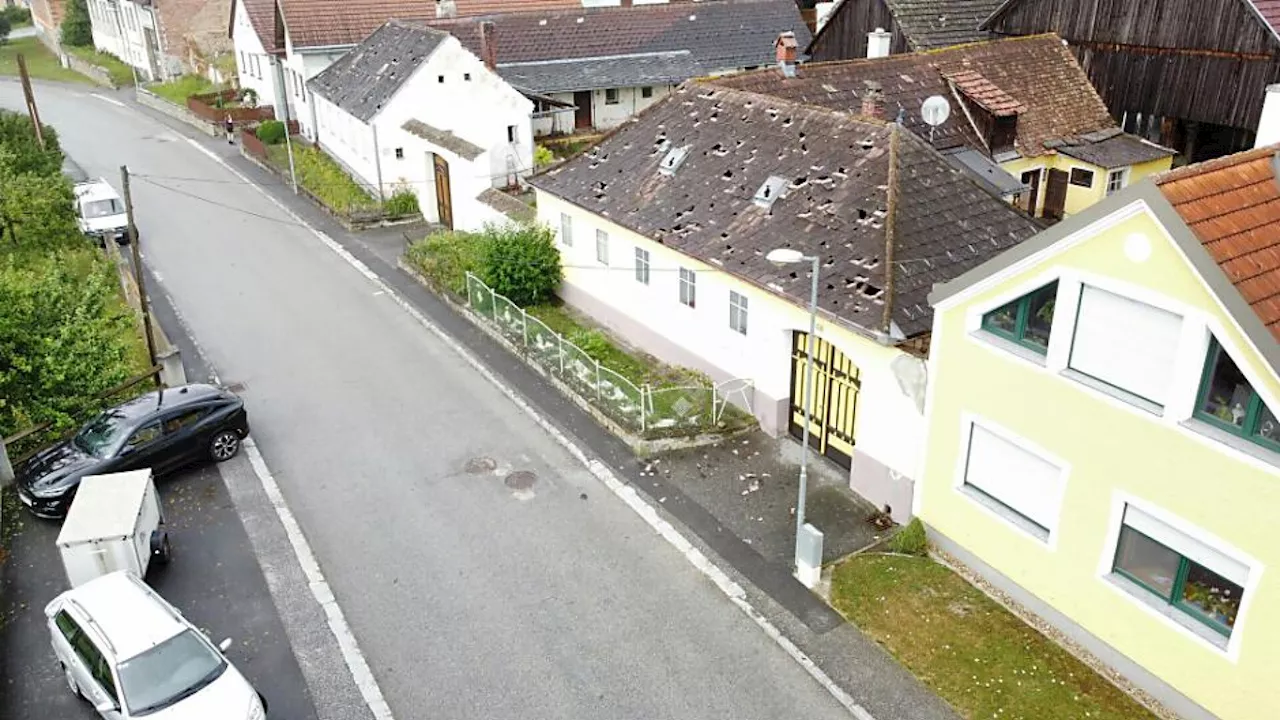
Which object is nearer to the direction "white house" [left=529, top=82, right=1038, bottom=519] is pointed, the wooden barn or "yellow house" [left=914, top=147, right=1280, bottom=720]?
the yellow house

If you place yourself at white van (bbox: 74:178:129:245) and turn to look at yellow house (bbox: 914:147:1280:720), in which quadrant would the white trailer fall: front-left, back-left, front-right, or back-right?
front-right

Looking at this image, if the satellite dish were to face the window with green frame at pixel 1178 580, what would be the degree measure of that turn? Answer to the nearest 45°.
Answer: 0° — it already faces it

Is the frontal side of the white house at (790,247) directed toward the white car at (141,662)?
yes

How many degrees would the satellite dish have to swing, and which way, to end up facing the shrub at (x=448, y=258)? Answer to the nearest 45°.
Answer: approximately 90° to its right

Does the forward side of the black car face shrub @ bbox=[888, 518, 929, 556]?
no

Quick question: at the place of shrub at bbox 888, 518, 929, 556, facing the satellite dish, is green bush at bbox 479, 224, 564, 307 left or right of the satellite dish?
left

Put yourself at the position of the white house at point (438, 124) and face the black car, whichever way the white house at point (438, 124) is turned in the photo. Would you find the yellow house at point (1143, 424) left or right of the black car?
left

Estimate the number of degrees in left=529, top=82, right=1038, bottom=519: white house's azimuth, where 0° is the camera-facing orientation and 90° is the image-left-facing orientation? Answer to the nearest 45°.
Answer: approximately 45°

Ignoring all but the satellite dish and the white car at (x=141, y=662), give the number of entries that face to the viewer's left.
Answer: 0

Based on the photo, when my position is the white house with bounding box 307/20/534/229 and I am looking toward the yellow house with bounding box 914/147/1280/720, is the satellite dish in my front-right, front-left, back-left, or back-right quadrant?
front-left

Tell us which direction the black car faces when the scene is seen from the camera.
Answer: facing the viewer and to the left of the viewer

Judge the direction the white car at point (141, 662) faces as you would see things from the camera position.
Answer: facing the viewer and to the right of the viewer

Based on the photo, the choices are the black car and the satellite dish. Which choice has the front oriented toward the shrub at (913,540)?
the satellite dish

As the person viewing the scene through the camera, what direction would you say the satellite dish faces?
facing the viewer

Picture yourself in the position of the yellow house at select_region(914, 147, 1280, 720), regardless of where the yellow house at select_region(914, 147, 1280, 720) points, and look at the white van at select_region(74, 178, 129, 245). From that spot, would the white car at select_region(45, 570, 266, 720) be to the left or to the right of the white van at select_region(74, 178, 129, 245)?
left

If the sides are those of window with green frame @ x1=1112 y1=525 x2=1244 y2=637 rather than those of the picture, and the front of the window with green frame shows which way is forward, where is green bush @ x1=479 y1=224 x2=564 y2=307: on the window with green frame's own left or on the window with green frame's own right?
on the window with green frame's own right

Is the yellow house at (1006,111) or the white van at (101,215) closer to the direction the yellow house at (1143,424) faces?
the white van

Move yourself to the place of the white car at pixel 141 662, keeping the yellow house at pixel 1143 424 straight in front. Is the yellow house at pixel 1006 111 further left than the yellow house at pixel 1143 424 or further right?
left
